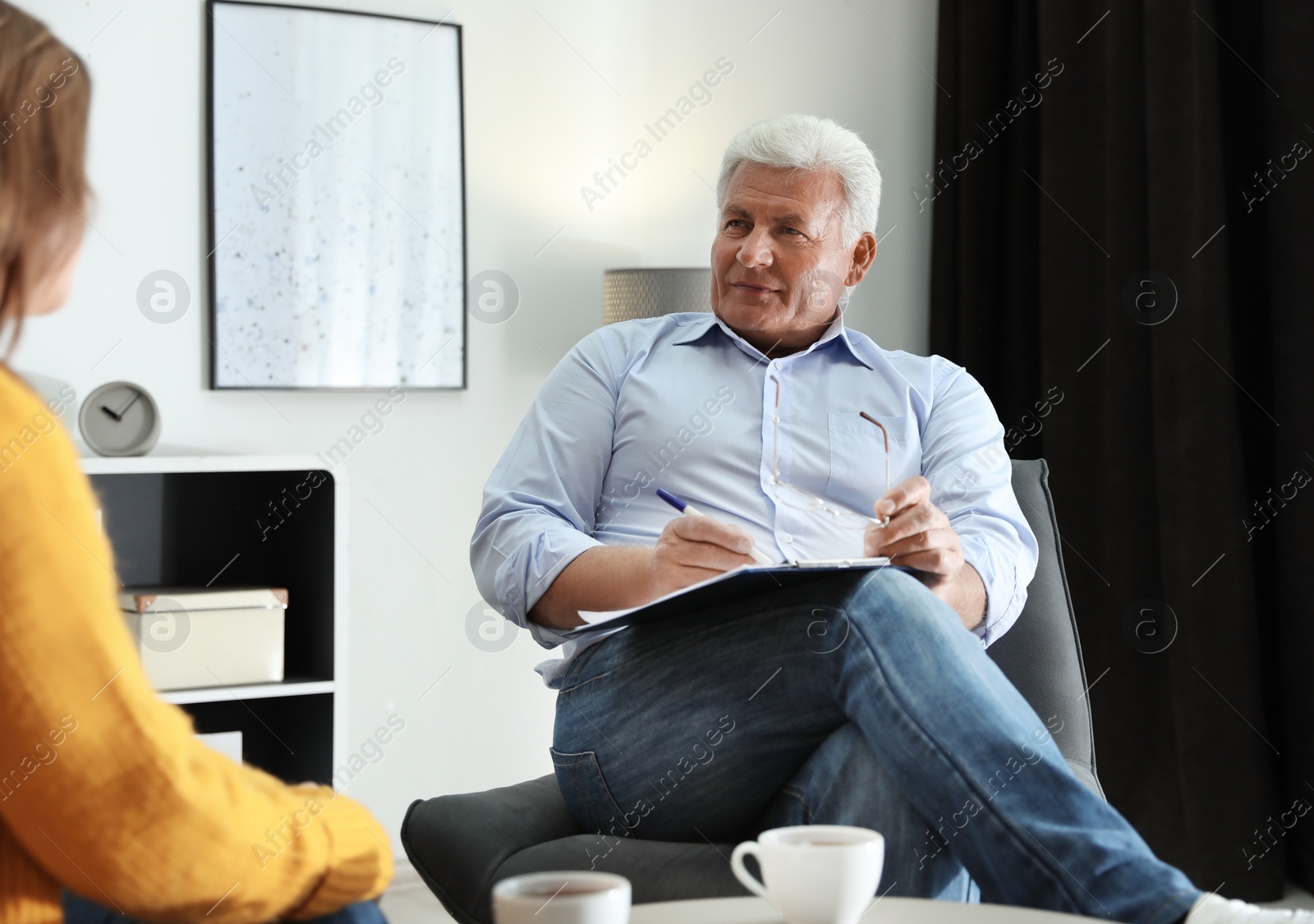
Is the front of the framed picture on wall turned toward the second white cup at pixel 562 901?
yes

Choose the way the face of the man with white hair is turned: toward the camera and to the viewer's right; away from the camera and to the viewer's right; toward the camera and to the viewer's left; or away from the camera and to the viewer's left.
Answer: toward the camera and to the viewer's left

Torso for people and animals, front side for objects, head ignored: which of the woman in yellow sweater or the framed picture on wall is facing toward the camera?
the framed picture on wall

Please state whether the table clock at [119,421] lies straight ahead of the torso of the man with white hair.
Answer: no

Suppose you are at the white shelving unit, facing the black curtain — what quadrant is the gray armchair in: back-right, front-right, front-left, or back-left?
front-right

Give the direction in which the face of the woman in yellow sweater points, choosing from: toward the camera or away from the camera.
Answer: away from the camera

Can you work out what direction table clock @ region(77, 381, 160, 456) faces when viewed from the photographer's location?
facing the viewer

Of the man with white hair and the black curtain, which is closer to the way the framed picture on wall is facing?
the man with white hair

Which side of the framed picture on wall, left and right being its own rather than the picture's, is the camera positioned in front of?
front

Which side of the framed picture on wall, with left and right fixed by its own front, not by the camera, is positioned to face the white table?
front

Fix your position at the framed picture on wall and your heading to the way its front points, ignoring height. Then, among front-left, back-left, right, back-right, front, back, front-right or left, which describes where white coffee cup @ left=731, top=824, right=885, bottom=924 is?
front

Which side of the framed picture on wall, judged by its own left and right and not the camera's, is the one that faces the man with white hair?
front

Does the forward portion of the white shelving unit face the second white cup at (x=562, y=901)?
yes

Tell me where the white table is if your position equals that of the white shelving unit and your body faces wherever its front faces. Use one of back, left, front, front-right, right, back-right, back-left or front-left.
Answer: front

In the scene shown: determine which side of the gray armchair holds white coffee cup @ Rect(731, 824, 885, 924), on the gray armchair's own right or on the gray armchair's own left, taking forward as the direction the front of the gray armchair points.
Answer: on the gray armchair's own left

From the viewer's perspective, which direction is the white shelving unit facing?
toward the camera

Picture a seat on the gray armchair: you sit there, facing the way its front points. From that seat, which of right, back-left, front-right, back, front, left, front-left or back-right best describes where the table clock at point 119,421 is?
right
